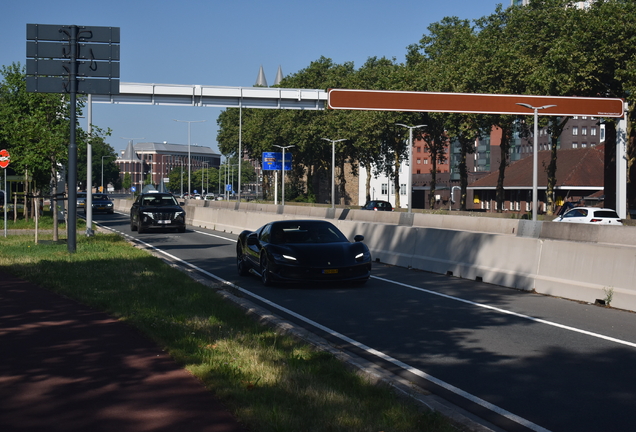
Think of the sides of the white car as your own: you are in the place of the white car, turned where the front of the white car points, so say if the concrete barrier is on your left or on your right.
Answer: on your left

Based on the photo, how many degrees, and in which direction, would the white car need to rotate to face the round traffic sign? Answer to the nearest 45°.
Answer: approximately 90° to its left

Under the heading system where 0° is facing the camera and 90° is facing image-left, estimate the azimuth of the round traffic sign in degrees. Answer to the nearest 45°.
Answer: approximately 0°

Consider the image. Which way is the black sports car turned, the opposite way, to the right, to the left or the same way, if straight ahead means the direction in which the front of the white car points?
the opposite way

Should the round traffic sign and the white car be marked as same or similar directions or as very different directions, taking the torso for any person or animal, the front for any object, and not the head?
very different directions

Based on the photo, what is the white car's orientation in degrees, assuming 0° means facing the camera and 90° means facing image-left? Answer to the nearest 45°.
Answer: approximately 135°

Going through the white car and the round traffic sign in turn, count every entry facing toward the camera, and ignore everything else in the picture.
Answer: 1
